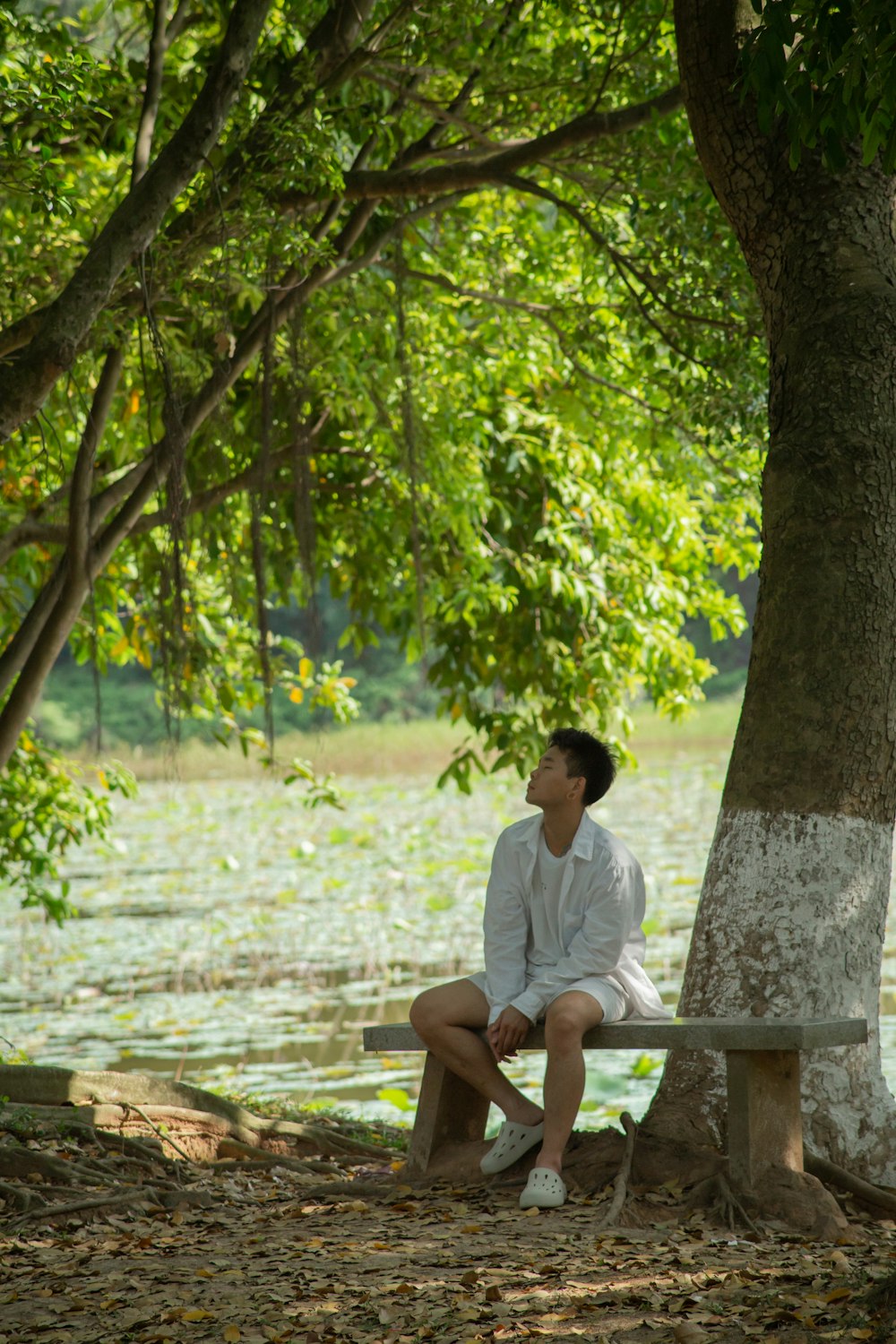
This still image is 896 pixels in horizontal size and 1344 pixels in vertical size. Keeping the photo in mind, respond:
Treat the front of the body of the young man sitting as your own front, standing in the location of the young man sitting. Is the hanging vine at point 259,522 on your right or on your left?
on your right

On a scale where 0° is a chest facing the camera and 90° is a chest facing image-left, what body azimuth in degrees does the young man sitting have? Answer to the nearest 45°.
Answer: approximately 45°

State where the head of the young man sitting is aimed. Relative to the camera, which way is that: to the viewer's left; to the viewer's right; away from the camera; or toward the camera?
to the viewer's left

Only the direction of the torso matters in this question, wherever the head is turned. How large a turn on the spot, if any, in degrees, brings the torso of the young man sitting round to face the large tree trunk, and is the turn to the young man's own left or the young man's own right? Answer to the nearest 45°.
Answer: approximately 135° to the young man's own left
